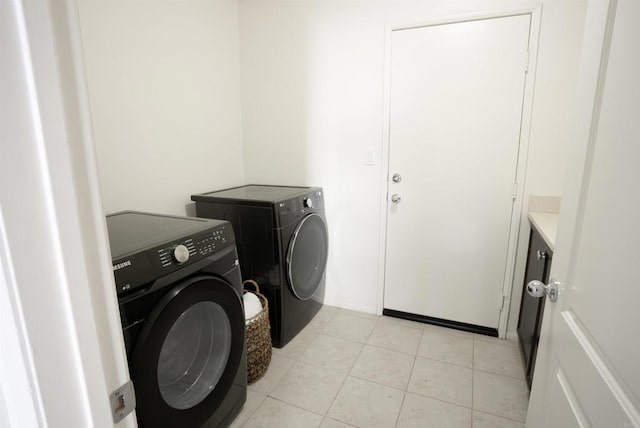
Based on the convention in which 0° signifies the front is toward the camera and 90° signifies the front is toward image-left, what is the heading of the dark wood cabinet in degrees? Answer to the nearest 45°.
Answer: approximately 90°

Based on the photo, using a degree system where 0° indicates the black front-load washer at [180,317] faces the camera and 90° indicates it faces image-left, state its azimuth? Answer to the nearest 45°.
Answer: approximately 315°

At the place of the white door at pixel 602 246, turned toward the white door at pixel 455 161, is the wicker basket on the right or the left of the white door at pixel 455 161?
left

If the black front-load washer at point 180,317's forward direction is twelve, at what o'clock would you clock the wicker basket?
The wicker basket is roughly at 9 o'clock from the black front-load washer.

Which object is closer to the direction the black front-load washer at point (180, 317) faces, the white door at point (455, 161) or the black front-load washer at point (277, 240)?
the white door

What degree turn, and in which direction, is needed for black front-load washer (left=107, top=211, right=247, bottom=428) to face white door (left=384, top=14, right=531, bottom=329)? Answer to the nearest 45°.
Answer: approximately 45° to its left
